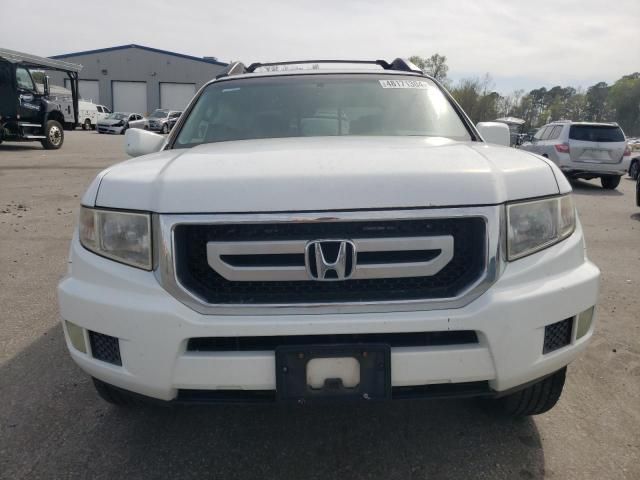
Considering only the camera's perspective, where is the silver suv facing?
facing away from the viewer and to the left of the viewer

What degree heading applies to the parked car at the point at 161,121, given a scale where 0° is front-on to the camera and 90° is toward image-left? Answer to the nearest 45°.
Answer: approximately 45°

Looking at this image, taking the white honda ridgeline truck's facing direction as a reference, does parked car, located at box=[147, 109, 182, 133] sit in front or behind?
behind

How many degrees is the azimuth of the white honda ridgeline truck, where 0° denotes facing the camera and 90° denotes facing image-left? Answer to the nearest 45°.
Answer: approximately 0°

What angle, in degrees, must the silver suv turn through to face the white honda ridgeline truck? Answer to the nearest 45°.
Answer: approximately 135° to its left

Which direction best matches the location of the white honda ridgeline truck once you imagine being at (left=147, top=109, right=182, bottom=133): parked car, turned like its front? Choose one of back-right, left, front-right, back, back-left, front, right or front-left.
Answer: front-left

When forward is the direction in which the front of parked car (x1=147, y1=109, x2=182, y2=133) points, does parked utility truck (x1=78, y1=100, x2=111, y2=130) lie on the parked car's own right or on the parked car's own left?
on the parked car's own right

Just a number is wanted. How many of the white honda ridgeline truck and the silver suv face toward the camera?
1

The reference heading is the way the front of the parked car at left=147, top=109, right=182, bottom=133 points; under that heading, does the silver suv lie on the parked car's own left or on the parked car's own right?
on the parked car's own left

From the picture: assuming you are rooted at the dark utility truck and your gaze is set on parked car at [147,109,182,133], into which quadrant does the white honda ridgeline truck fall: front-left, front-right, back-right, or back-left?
back-right

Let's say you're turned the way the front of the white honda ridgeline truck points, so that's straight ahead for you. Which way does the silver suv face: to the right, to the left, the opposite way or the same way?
the opposite way

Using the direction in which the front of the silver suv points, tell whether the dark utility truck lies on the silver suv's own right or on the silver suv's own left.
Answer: on the silver suv's own left
